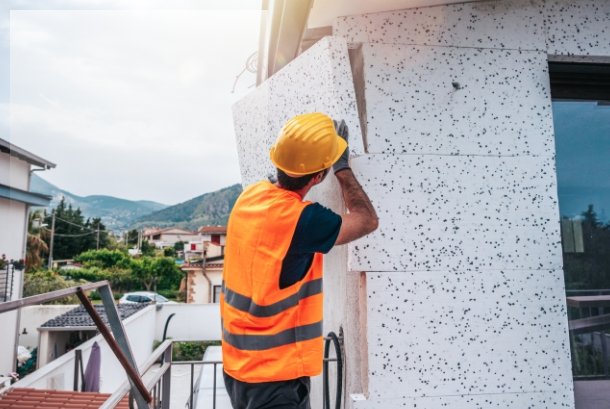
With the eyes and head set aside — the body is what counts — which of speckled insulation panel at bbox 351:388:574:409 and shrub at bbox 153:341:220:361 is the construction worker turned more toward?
the speckled insulation panel

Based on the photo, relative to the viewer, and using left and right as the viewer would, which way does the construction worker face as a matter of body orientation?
facing away from the viewer and to the right of the viewer

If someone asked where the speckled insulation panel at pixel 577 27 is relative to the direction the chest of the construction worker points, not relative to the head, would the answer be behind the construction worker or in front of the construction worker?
in front

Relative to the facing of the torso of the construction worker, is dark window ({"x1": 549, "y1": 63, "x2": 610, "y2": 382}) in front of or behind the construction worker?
in front

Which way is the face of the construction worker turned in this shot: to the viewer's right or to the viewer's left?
to the viewer's right

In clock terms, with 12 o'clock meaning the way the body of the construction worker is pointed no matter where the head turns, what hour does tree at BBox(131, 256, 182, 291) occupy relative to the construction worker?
The tree is roughly at 10 o'clock from the construction worker.

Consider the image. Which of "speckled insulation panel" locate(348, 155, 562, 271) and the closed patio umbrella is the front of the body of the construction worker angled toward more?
the speckled insulation panel

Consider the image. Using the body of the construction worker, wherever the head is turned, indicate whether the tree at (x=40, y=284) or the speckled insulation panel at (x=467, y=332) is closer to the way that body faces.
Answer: the speckled insulation panel
